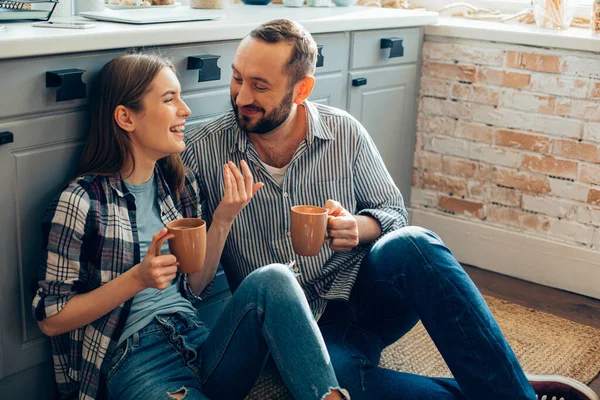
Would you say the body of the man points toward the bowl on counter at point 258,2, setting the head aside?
no

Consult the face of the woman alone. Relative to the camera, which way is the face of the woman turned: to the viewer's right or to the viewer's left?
to the viewer's right

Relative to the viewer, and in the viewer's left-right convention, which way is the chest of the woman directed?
facing the viewer and to the right of the viewer

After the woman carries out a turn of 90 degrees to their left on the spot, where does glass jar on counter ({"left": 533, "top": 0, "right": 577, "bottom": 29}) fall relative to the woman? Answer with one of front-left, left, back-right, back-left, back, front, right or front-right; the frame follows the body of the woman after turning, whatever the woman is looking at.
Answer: front

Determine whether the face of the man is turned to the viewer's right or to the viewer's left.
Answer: to the viewer's left

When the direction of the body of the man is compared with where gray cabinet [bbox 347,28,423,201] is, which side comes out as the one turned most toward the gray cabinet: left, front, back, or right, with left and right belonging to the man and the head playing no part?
back

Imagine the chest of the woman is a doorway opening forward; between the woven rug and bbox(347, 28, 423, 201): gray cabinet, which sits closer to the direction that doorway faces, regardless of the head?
the woven rug

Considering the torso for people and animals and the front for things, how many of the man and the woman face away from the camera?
0

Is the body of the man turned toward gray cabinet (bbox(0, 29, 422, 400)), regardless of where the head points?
no

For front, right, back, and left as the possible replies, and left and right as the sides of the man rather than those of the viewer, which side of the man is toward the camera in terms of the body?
front

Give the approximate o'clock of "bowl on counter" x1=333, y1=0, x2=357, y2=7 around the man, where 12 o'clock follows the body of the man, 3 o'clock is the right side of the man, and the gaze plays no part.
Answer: The bowl on counter is roughly at 6 o'clock from the man.

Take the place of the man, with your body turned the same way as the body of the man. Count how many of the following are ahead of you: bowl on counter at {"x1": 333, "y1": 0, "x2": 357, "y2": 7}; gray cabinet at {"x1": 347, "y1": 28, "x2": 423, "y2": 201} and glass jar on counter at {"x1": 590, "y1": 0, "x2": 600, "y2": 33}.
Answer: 0

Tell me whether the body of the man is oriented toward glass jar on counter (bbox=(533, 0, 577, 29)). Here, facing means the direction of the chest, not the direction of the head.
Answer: no
